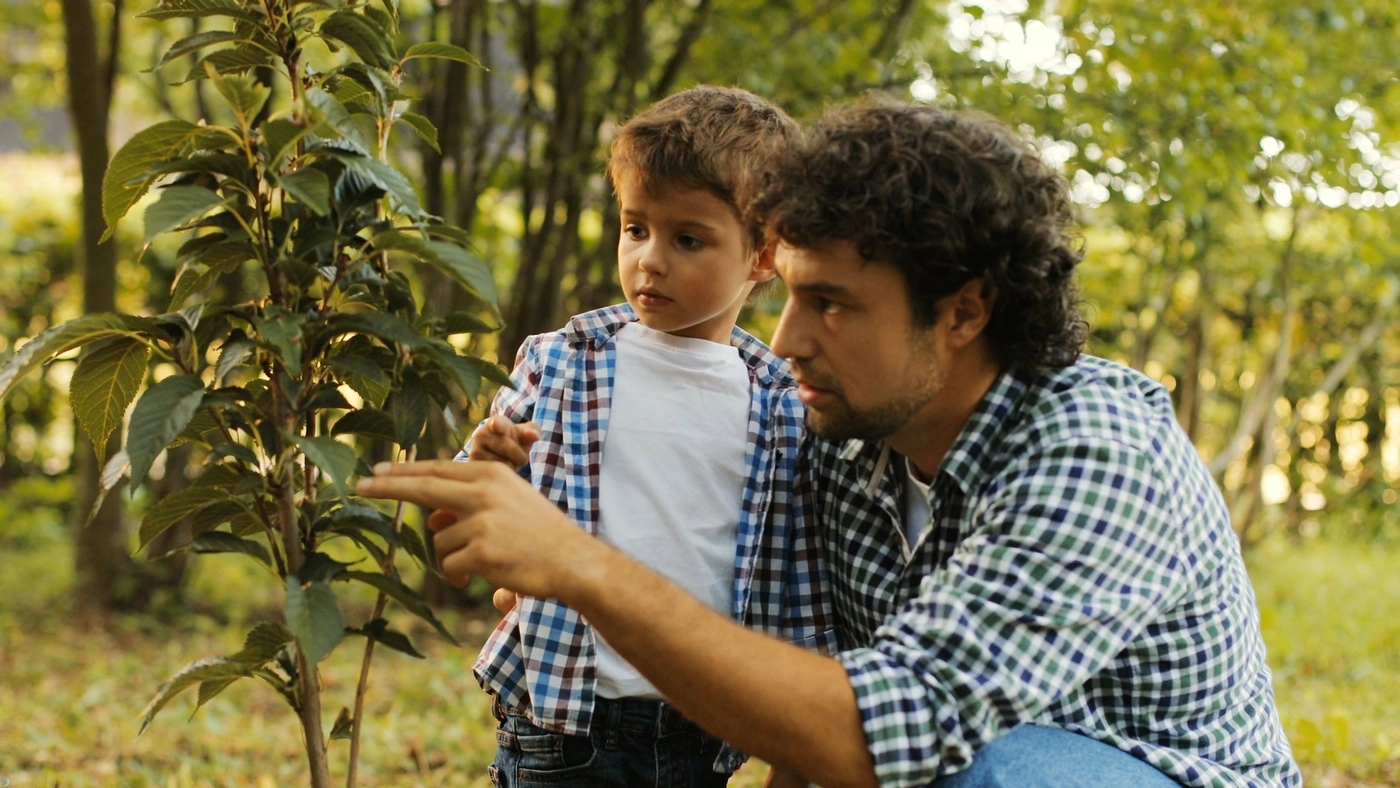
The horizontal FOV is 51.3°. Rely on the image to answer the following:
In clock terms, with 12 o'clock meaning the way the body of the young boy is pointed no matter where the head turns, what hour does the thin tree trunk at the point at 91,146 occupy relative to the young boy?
The thin tree trunk is roughly at 5 o'clock from the young boy.

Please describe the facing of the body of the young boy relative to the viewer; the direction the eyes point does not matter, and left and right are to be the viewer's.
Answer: facing the viewer

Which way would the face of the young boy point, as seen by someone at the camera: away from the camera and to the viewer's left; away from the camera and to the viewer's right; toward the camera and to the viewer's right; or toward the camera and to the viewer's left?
toward the camera and to the viewer's left

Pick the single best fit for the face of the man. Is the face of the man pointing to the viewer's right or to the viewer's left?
to the viewer's left
